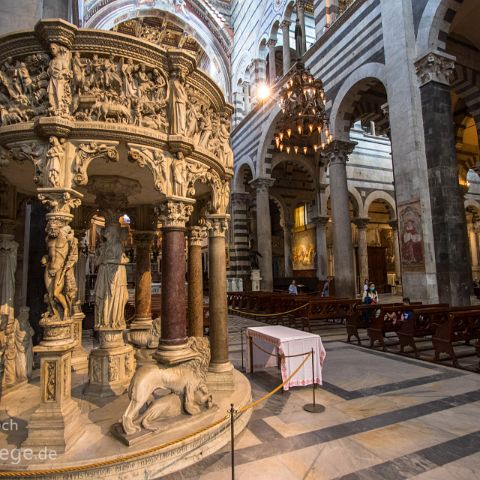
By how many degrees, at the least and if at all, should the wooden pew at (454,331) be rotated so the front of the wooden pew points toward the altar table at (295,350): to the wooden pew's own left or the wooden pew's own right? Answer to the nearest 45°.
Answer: approximately 90° to the wooden pew's own left

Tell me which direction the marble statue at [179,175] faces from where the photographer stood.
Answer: facing the viewer and to the right of the viewer

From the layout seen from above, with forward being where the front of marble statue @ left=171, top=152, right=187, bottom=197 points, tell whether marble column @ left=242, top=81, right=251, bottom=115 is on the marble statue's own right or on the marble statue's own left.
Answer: on the marble statue's own left

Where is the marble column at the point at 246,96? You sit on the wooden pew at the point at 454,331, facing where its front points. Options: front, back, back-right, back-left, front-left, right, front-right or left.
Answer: front

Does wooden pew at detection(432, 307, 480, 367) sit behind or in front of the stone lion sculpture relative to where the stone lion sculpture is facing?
in front

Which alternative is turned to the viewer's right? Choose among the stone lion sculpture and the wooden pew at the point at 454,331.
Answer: the stone lion sculpture

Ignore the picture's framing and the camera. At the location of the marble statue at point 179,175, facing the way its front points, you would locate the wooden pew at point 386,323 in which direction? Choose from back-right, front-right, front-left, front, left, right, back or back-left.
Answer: left

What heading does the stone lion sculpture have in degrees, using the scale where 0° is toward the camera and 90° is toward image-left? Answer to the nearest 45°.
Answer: approximately 270°

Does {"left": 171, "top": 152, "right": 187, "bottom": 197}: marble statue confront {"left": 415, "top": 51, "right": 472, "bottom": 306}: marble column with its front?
no

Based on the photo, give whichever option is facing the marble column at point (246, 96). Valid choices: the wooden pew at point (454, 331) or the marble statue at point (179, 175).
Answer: the wooden pew

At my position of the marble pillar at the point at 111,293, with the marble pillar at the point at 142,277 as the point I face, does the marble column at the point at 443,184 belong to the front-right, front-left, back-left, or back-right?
front-right

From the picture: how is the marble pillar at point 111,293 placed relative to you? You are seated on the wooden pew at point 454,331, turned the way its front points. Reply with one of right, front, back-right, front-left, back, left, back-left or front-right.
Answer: left

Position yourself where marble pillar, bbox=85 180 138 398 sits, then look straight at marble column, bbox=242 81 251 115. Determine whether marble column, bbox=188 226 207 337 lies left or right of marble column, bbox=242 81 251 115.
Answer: right

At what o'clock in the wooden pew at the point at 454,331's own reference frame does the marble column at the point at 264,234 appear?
The marble column is roughly at 12 o'clock from the wooden pew.

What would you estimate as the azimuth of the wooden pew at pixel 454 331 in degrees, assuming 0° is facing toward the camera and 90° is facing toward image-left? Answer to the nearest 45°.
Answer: approximately 135°
